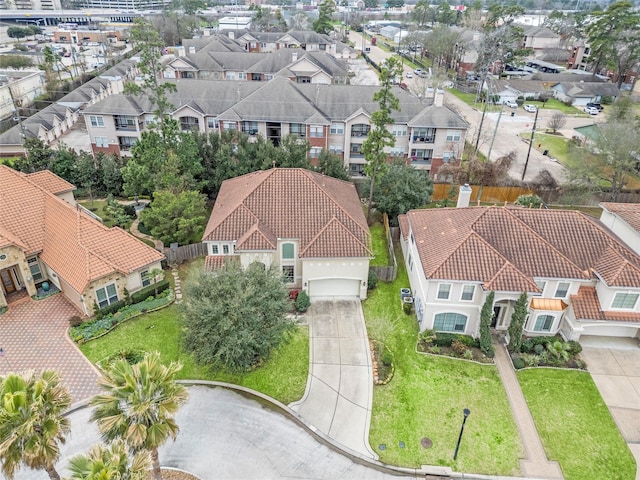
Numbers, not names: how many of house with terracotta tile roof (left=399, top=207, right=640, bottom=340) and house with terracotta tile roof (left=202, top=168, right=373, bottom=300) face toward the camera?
2

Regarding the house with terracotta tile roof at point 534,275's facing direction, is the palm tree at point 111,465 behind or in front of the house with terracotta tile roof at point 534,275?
in front

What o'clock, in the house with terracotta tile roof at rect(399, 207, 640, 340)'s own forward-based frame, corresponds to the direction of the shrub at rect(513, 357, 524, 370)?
The shrub is roughly at 12 o'clock from the house with terracotta tile roof.

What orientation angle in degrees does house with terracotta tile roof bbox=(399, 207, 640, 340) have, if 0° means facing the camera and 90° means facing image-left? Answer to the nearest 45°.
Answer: approximately 0°

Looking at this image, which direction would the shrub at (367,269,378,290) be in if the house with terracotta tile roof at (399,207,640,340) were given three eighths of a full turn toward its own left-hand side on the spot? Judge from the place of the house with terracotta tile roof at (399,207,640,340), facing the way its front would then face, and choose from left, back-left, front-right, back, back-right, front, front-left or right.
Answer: back-left

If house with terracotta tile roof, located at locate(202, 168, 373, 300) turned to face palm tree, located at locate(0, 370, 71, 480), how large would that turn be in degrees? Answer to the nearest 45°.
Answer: approximately 45° to its right

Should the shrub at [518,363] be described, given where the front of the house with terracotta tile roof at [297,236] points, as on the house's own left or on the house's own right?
on the house's own left

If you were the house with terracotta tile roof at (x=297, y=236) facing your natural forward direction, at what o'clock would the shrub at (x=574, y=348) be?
The shrub is roughly at 10 o'clock from the house with terracotta tile roof.

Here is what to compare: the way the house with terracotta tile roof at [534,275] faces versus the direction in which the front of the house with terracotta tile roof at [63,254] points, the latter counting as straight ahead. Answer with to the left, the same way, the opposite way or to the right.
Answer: to the right

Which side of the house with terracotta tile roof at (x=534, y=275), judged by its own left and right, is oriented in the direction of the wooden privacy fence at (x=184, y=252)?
right

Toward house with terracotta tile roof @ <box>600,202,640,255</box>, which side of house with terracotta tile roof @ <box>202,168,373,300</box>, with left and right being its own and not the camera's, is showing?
left

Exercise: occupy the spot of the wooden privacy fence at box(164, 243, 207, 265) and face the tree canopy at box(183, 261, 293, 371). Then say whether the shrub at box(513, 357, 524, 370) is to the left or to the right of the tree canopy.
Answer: left

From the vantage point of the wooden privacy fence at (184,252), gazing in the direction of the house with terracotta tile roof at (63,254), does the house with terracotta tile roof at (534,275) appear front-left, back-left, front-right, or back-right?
back-left

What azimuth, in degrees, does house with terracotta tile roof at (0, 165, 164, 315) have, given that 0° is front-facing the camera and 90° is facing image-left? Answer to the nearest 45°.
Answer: approximately 315°

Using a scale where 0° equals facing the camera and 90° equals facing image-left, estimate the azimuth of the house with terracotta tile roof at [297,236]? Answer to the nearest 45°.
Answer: approximately 0°

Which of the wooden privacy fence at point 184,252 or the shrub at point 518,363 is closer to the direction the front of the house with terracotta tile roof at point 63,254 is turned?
the shrub
